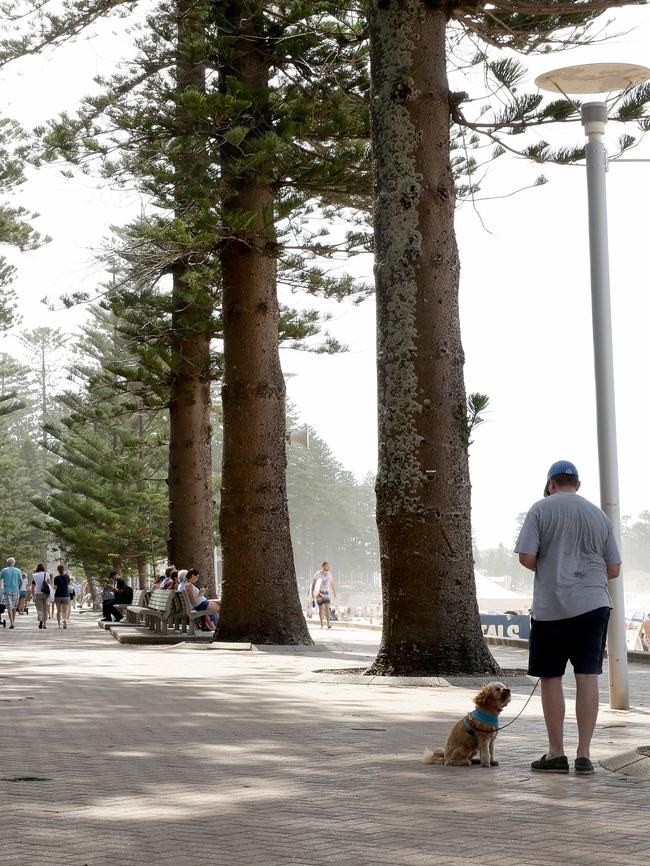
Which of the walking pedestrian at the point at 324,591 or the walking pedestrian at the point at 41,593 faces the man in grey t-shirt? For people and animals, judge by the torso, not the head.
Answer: the walking pedestrian at the point at 324,591

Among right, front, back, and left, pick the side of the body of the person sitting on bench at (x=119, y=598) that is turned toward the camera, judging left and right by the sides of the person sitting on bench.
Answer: left

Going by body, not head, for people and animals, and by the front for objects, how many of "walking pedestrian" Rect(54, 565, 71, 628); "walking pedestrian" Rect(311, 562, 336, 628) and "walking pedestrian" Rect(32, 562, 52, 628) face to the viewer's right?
0

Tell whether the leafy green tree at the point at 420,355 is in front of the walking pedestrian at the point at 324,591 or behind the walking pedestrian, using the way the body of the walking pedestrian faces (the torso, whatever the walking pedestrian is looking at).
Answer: in front

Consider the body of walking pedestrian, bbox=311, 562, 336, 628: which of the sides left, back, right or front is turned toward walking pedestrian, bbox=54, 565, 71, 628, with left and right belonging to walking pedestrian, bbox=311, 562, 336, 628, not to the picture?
right

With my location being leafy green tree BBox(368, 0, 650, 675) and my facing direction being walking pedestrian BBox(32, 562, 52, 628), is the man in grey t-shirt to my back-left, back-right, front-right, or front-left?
back-left

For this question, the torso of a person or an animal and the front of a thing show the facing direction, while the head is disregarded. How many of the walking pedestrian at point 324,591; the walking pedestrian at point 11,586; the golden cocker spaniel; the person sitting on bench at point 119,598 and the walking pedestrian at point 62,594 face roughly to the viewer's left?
1
